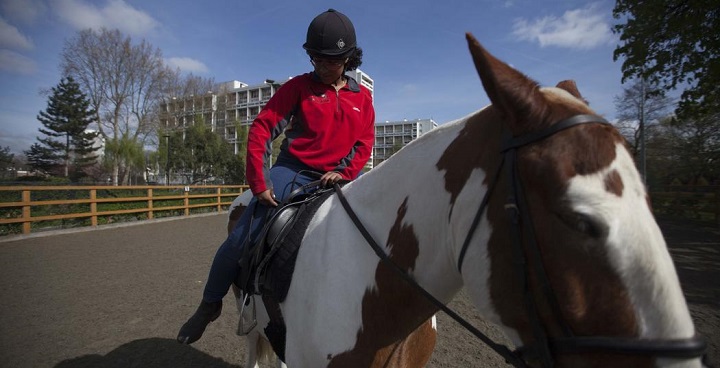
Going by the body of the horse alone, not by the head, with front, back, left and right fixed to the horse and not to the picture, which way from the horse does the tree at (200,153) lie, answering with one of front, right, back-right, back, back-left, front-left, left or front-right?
back

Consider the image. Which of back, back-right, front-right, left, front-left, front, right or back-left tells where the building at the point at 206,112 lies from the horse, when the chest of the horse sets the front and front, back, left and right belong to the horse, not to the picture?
back

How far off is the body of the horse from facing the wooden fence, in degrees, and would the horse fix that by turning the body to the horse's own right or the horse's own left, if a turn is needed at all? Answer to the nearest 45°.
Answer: approximately 180°

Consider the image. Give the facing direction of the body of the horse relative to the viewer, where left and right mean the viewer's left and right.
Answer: facing the viewer and to the right of the viewer

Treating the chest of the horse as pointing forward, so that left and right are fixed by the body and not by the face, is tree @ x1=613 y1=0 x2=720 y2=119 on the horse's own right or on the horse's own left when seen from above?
on the horse's own left

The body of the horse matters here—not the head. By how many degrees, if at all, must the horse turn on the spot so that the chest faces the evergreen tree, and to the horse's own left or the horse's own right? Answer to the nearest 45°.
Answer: approximately 180°

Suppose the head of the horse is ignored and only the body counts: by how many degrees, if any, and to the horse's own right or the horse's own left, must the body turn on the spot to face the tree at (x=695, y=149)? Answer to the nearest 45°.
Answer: approximately 90° to the horse's own left

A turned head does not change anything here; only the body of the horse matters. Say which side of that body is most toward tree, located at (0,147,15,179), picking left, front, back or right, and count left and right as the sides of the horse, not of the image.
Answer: back
